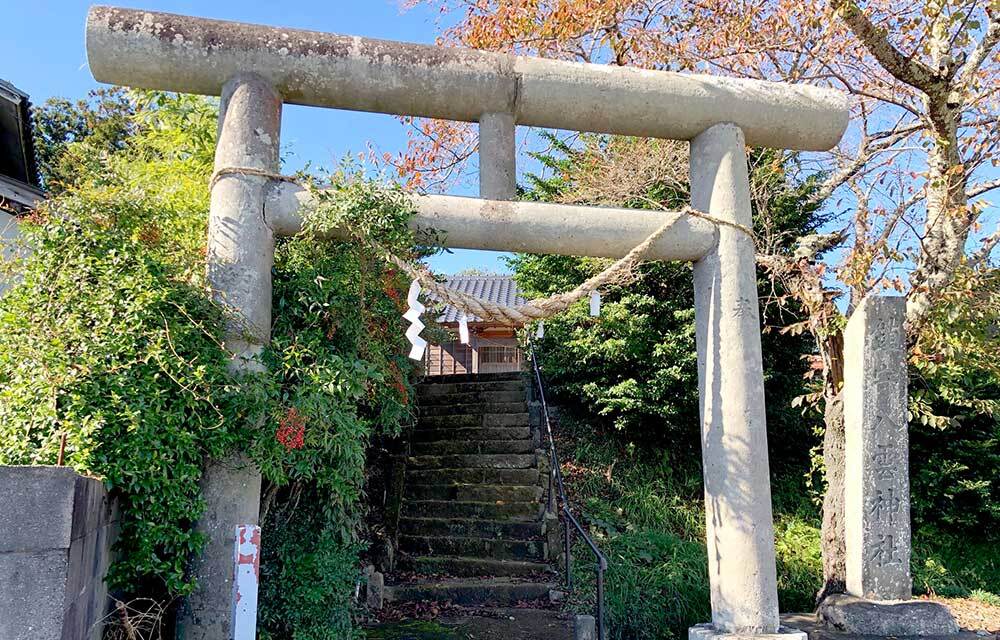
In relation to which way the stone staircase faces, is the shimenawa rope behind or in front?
in front

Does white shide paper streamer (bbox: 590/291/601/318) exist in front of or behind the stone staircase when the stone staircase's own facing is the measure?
in front

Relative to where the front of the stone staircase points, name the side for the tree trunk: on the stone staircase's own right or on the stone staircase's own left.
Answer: on the stone staircase's own left

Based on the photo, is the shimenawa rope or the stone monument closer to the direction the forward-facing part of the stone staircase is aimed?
the shimenawa rope

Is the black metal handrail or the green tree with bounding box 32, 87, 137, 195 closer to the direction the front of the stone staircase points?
the black metal handrail

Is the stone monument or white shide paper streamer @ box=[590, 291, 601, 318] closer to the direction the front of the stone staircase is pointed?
the white shide paper streamer

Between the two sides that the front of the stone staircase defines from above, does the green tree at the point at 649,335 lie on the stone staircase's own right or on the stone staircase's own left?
on the stone staircase's own left

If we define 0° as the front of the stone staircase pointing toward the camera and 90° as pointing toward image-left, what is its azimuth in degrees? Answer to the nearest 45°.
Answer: approximately 0°

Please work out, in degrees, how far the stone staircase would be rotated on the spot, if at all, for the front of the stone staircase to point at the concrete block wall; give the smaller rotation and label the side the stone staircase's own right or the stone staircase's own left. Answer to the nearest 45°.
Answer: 0° — it already faces it
